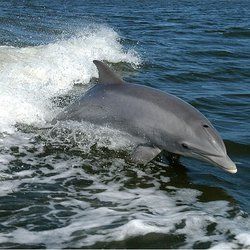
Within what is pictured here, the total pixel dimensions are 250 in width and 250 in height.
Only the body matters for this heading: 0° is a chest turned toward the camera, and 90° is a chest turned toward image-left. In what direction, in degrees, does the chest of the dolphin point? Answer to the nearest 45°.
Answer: approximately 270°
